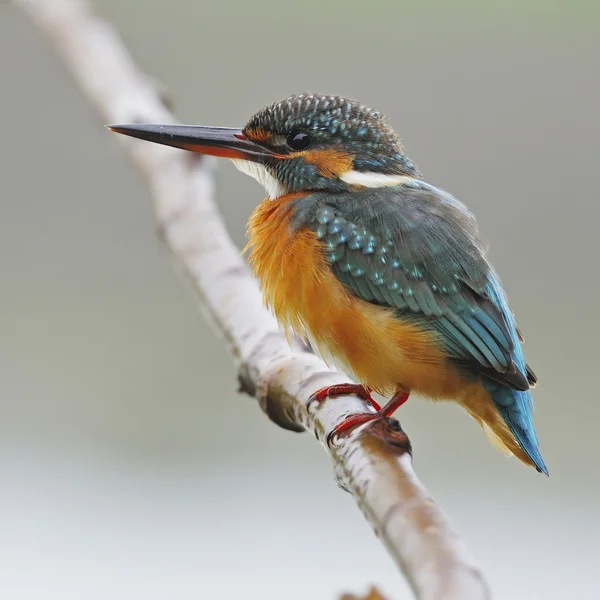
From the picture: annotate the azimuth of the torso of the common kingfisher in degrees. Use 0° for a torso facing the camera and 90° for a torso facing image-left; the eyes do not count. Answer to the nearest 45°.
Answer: approximately 90°
